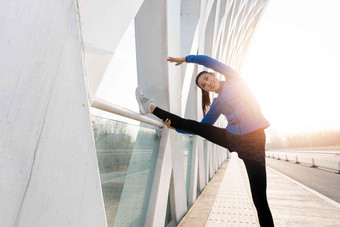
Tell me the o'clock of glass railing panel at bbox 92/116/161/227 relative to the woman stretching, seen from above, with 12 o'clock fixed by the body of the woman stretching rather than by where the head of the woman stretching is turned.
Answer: The glass railing panel is roughly at 2 o'clock from the woman stretching.

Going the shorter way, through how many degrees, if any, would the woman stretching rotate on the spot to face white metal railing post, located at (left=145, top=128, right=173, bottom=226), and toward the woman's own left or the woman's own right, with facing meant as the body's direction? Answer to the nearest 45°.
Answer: approximately 90° to the woman's own right

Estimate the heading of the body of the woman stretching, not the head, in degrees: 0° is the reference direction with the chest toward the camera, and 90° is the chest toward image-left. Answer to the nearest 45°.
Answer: approximately 0°

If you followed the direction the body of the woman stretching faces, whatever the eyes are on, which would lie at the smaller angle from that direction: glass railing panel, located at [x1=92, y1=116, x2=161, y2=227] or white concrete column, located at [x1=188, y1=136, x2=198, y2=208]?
the glass railing panel

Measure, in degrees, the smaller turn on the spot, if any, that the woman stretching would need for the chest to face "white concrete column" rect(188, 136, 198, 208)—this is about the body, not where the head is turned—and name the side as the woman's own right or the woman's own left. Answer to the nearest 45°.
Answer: approximately 180°
